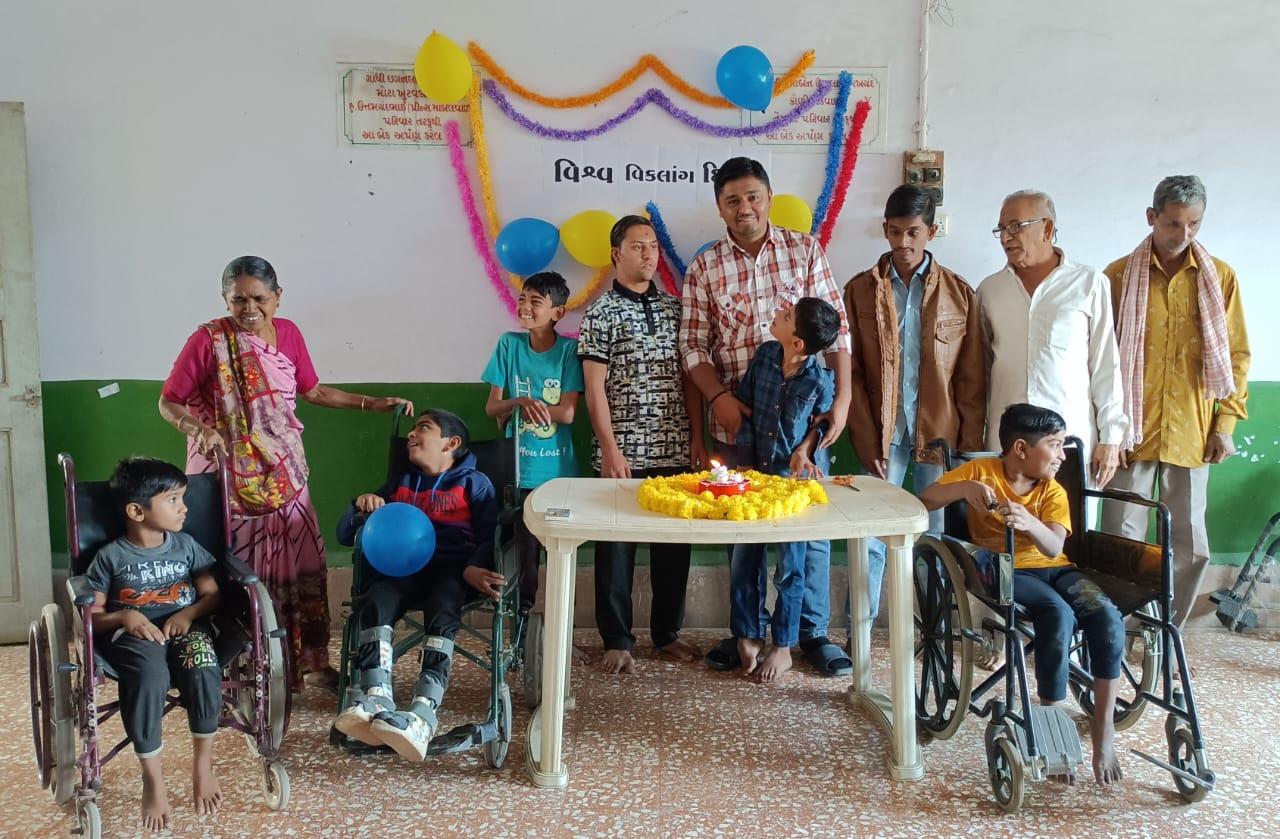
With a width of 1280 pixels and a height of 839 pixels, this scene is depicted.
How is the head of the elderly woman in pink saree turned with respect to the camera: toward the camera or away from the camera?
toward the camera

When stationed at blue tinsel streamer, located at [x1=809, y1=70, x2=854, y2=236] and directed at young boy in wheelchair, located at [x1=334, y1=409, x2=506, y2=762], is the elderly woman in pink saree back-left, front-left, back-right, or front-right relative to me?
front-right

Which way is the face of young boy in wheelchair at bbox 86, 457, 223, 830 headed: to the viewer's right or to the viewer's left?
to the viewer's right

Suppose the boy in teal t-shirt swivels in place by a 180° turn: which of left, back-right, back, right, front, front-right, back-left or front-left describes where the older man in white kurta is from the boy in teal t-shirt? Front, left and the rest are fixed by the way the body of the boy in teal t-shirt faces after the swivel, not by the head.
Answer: right

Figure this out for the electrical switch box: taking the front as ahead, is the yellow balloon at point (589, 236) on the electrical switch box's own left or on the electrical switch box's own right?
on the electrical switch box's own right

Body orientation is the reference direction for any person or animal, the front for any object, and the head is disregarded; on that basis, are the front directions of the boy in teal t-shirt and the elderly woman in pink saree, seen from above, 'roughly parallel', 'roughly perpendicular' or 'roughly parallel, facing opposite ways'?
roughly parallel

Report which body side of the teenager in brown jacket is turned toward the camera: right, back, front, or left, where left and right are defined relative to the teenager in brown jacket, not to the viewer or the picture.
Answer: front

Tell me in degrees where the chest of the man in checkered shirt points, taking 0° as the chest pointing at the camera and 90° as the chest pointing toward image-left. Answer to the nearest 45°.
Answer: approximately 0°

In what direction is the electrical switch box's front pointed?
toward the camera

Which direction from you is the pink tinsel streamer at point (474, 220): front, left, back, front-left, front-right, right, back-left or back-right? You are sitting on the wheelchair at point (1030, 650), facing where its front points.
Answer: back-right

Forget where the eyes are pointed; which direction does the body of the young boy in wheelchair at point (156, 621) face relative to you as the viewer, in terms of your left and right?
facing the viewer

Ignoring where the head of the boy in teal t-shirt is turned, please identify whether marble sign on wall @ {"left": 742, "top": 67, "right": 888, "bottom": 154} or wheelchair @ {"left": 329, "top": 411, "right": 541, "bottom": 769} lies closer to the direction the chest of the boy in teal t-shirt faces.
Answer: the wheelchair

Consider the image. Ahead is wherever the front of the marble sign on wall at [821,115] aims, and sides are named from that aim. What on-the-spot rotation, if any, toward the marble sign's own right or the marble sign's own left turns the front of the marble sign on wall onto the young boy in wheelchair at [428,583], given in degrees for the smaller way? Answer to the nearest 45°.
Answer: approximately 45° to the marble sign's own right

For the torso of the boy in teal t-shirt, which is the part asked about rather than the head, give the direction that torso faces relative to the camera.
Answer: toward the camera

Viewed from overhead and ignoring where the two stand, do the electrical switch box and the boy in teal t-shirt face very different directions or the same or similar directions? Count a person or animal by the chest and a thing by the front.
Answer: same or similar directions
